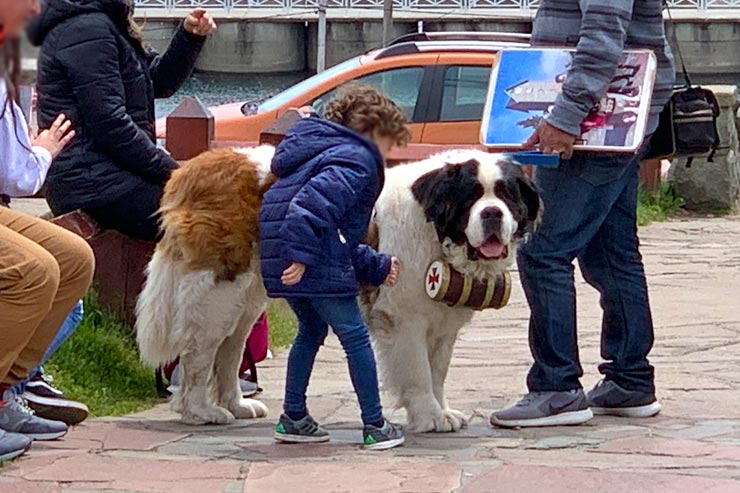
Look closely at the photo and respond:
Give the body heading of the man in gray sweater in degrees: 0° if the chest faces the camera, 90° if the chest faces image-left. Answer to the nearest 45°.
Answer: approximately 90°

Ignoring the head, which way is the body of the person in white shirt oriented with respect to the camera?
to the viewer's right

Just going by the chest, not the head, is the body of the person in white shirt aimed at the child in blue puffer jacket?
yes

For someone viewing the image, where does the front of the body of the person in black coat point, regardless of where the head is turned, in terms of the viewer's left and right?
facing to the right of the viewer

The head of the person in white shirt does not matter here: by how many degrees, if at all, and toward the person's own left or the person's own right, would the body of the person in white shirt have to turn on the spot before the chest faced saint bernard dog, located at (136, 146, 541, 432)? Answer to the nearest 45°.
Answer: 0° — they already face it

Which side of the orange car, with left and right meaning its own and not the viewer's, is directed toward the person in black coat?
left

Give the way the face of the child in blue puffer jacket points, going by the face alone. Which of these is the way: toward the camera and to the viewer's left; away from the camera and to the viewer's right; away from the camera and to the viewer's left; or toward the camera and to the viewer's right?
away from the camera and to the viewer's right

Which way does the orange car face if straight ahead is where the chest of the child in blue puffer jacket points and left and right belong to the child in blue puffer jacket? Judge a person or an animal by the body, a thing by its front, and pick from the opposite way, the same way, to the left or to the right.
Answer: the opposite way

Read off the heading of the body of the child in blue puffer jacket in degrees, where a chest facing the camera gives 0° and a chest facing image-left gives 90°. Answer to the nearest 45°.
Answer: approximately 270°

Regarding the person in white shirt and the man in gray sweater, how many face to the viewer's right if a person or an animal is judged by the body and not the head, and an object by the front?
1

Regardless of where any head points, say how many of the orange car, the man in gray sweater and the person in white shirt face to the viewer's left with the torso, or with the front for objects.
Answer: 2
